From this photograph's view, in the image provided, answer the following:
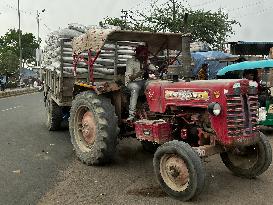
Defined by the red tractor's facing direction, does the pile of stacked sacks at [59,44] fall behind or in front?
behind

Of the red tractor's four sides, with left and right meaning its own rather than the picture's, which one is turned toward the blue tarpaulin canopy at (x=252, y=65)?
left

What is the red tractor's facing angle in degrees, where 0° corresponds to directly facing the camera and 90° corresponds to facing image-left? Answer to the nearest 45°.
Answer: approximately 315°

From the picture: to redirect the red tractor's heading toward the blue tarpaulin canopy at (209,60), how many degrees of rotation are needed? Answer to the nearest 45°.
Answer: approximately 135° to its left

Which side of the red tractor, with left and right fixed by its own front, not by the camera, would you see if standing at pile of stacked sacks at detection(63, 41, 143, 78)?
back
